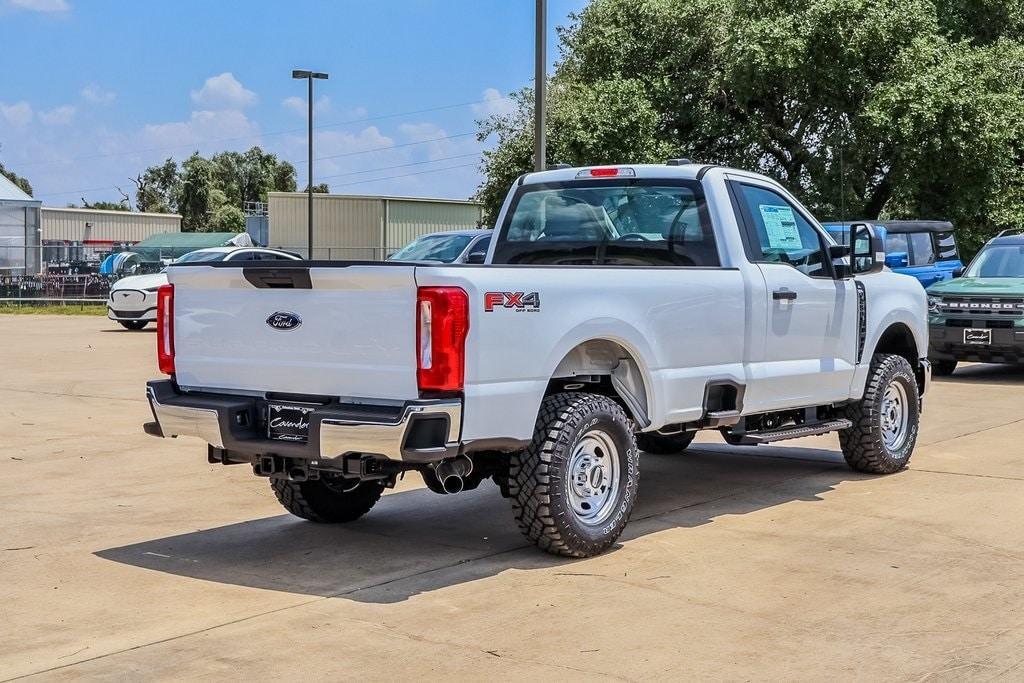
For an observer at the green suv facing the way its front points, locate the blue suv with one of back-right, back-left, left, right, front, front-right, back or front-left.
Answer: back-right

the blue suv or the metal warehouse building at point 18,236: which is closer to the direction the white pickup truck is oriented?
the blue suv

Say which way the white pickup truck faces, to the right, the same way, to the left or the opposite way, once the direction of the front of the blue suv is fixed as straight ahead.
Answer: the opposite way

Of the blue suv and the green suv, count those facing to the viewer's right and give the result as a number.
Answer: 0

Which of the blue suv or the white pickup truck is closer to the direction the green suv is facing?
the white pickup truck

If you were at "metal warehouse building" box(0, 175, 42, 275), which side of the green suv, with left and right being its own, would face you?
right

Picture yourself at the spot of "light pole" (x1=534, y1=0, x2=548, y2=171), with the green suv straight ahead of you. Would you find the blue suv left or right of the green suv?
left

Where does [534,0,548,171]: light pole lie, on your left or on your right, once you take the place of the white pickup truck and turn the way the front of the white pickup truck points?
on your left

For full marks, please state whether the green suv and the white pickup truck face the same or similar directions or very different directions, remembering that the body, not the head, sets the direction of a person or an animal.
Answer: very different directions

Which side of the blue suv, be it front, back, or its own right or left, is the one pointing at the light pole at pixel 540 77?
front

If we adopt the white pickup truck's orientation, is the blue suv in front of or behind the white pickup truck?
in front

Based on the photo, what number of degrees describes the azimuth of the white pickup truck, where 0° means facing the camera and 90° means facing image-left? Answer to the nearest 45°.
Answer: approximately 225°

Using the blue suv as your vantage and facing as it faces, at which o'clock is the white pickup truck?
The white pickup truck is roughly at 11 o'clock from the blue suv.
